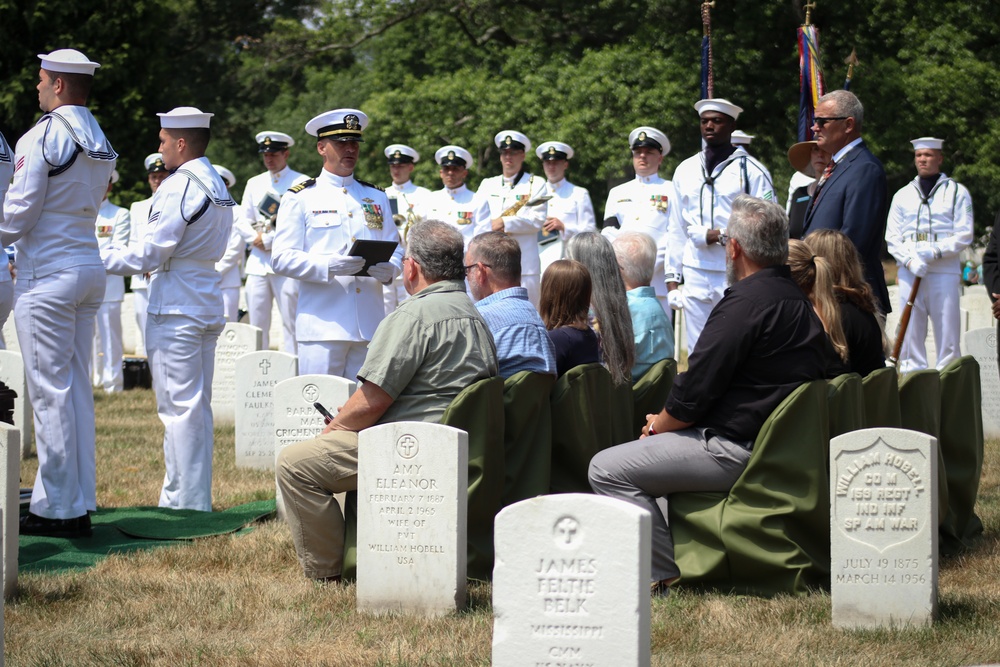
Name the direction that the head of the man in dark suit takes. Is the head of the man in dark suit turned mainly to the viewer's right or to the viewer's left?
to the viewer's left

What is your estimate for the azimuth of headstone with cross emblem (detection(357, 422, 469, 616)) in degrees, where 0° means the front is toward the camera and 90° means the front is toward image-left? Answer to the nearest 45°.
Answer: approximately 0°

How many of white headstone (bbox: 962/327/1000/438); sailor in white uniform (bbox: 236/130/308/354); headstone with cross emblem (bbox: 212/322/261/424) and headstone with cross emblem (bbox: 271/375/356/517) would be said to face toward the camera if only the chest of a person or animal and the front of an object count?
4

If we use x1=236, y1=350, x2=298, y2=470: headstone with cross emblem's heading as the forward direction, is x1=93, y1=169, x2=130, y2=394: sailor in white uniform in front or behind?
behind

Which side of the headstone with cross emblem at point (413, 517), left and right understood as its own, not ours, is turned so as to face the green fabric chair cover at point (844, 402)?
left

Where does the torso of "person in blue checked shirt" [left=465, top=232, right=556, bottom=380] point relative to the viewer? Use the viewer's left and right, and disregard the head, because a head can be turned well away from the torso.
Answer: facing away from the viewer and to the left of the viewer

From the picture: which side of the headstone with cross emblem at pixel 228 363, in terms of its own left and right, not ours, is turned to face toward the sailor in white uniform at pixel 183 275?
front

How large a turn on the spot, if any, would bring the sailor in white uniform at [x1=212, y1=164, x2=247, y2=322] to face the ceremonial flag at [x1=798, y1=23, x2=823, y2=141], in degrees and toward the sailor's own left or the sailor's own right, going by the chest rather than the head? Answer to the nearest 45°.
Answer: approximately 135° to the sailor's own left

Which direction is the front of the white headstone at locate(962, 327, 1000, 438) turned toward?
toward the camera

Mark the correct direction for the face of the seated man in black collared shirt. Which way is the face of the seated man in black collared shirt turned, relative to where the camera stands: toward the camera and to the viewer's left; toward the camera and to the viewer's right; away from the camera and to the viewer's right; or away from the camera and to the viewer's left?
away from the camera and to the viewer's left

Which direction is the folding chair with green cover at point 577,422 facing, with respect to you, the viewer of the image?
facing away from the viewer and to the left of the viewer

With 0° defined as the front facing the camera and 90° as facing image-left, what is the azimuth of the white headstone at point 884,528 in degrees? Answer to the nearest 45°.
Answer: approximately 0°

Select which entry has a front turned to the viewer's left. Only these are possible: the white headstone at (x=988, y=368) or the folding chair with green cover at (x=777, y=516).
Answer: the folding chair with green cover

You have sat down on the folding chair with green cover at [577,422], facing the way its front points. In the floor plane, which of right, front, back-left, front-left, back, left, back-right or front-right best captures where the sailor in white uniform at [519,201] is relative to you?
front-right
